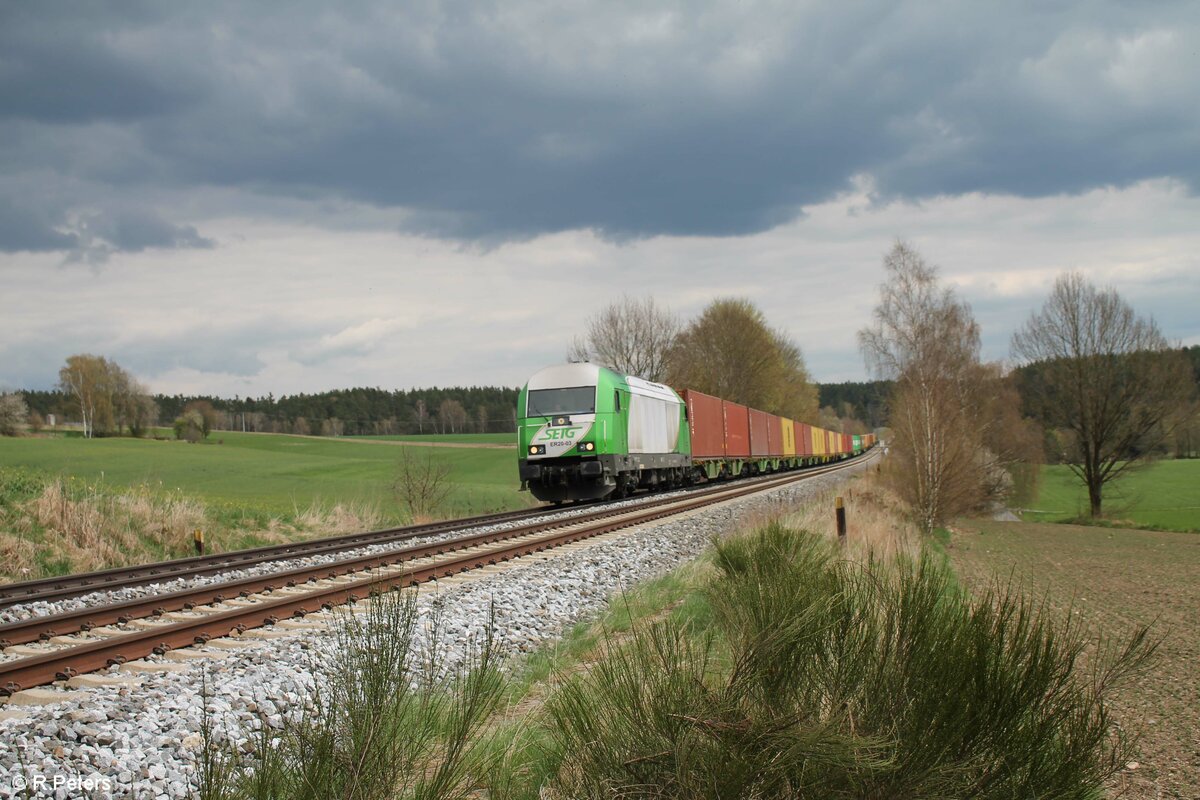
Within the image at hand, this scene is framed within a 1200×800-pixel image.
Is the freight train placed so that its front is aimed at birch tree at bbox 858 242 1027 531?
no

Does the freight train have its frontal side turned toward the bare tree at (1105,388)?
no

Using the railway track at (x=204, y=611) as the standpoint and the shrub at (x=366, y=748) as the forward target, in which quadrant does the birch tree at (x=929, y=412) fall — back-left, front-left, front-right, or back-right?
back-left

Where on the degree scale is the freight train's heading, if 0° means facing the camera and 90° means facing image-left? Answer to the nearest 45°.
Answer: approximately 45°

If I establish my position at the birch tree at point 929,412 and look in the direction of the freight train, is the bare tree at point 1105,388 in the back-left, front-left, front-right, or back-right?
back-right

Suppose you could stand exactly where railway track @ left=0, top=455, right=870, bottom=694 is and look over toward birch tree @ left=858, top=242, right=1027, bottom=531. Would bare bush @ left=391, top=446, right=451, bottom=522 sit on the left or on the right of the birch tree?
left

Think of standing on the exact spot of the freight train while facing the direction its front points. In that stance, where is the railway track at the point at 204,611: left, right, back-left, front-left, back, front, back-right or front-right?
front-left

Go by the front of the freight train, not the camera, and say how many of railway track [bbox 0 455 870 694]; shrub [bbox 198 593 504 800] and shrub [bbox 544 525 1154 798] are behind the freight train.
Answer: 0

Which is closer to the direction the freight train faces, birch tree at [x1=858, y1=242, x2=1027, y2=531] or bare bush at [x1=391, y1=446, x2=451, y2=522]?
the bare bush

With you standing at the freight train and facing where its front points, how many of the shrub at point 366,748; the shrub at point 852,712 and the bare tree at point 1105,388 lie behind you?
1

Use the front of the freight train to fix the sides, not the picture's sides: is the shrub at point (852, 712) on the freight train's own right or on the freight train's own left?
on the freight train's own left
